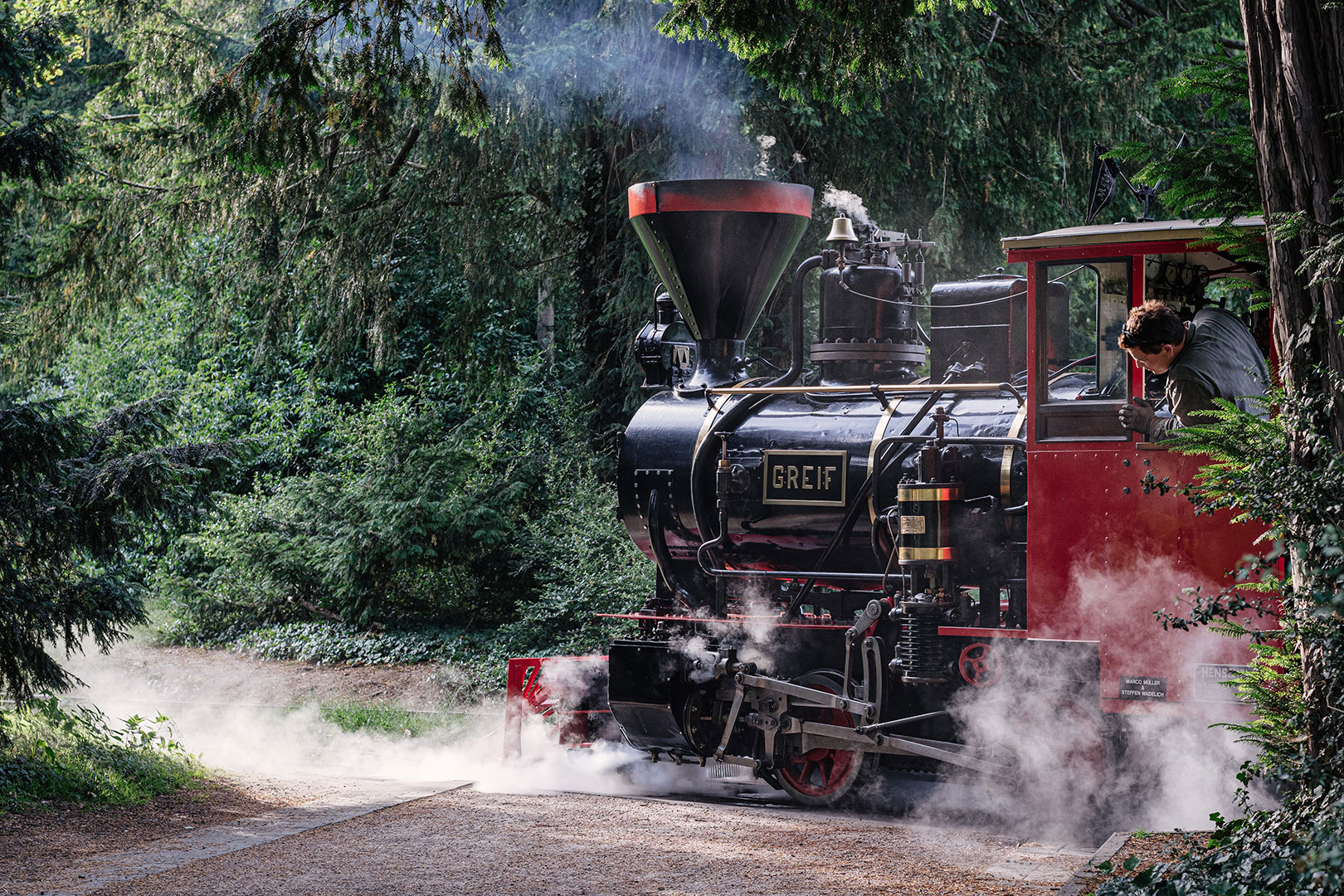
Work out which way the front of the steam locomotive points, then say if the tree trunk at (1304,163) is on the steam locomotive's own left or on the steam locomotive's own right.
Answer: on the steam locomotive's own left

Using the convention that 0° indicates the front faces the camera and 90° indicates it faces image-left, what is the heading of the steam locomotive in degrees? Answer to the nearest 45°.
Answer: approximately 90°

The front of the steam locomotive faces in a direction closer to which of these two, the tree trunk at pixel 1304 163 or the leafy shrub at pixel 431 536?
the leafy shrub

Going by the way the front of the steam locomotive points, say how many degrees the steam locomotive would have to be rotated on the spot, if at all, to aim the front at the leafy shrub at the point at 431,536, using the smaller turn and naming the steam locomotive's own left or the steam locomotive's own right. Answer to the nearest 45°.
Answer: approximately 45° to the steam locomotive's own right
